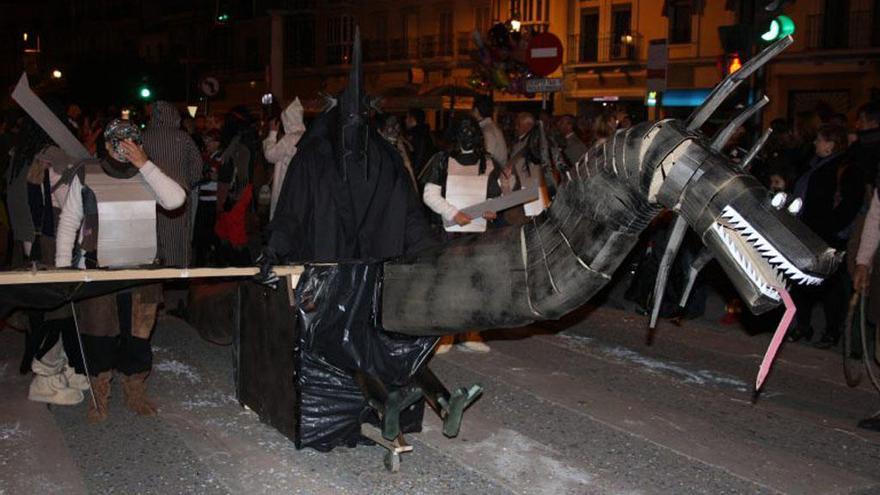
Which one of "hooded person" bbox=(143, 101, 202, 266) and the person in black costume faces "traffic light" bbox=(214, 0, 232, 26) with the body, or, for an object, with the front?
the hooded person

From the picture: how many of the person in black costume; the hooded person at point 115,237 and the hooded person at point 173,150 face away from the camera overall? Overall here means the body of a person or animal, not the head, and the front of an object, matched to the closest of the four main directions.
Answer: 1

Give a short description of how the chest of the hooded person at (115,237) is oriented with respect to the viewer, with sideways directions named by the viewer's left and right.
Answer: facing the viewer

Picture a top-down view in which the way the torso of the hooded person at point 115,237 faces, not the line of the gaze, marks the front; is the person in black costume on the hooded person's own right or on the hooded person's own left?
on the hooded person's own left

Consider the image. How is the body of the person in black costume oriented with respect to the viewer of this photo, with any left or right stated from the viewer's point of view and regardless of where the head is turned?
facing the viewer and to the right of the viewer

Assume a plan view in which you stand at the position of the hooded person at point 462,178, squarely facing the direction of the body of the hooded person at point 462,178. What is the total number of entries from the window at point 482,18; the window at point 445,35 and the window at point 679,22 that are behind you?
3

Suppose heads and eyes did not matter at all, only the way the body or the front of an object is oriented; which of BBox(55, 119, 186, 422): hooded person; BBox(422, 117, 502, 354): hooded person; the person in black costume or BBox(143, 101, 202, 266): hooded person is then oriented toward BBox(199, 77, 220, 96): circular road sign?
BBox(143, 101, 202, 266): hooded person

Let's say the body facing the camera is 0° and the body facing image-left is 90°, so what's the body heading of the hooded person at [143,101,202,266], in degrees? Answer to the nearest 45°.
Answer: approximately 180°

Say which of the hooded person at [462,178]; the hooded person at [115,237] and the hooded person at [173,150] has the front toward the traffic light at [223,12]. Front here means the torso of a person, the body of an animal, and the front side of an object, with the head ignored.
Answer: the hooded person at [173,150]

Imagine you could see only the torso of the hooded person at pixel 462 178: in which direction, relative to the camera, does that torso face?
toward the camera

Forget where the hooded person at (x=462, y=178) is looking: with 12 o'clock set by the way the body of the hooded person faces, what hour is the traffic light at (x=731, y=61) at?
The traffic light is roughly at 7 o'clock from the hooded person.

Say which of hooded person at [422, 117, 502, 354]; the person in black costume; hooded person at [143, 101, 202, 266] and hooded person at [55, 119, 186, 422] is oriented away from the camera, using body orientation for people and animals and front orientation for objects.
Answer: hooded person at [143, 101, 202, 266]

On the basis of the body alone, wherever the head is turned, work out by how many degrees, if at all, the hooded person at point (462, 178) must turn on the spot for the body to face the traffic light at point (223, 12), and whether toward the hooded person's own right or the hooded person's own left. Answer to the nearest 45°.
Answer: approximately 180°

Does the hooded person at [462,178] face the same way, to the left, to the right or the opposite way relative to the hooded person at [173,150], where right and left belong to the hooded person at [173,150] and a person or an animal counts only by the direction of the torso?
the opposite way

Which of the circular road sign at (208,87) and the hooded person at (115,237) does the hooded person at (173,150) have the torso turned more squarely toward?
the circular road sign

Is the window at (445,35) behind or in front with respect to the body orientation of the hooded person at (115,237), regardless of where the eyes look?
behind

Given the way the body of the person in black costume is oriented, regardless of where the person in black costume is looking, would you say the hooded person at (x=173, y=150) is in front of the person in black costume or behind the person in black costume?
behind
